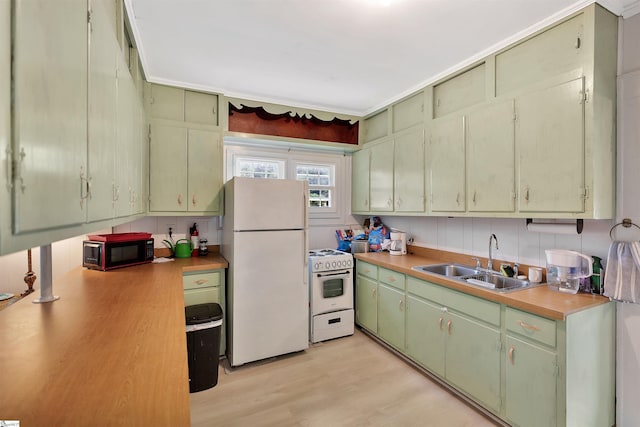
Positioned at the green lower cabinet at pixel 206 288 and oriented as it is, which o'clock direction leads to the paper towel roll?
The paper towel roll is roughly at 10 o'clock from the green lower cabinet.

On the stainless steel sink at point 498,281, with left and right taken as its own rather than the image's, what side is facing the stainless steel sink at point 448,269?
right

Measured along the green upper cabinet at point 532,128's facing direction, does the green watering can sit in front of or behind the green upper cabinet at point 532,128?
in front

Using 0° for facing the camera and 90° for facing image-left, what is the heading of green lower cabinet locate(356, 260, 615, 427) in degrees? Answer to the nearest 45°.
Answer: approximately 45°

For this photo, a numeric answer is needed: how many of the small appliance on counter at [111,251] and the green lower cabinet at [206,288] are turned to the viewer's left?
0

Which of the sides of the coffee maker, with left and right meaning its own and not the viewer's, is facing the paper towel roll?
left

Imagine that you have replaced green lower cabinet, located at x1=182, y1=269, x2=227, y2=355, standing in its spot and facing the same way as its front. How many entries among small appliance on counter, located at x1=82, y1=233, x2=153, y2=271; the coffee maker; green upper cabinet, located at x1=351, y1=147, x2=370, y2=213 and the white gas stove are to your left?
3

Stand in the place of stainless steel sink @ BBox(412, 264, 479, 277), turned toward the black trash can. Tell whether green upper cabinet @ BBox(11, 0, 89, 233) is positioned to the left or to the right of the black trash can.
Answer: left

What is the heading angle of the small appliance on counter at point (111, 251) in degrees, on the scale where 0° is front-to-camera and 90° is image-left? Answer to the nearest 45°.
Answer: approximately 315°

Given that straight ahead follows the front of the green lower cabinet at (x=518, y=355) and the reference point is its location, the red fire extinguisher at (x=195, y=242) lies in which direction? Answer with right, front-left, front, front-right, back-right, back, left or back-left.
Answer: front-right

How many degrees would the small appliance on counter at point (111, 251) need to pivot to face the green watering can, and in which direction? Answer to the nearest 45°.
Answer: approximately 90° to its left

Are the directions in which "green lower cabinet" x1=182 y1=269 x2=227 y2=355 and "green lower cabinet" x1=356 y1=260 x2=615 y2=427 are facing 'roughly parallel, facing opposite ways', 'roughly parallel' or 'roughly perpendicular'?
roughly perpendicular

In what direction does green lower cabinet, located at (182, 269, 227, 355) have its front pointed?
toward the camera

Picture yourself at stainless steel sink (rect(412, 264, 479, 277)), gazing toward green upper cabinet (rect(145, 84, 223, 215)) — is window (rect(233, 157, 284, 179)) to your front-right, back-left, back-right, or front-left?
front-right

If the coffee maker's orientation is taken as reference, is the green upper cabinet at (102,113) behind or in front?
in front

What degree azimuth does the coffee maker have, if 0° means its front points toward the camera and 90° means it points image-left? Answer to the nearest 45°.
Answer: approximately 45°

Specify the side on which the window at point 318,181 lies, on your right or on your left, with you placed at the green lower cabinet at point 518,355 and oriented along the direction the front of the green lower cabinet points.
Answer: on your right

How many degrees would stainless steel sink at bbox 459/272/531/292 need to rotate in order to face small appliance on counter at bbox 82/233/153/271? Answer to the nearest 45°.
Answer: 0° — it already faces it
